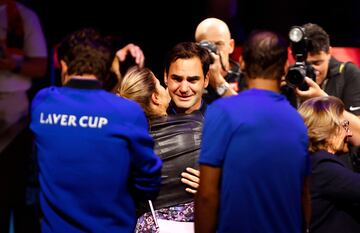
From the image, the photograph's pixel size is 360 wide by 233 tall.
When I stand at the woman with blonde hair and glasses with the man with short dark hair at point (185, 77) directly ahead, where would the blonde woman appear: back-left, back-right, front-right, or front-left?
front-left

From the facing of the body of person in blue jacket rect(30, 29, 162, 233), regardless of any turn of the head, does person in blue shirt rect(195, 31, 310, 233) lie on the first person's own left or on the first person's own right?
on the first person's own right

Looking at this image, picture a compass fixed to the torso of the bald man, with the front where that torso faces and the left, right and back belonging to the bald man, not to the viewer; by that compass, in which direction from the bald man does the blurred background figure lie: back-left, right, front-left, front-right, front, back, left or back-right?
front-right

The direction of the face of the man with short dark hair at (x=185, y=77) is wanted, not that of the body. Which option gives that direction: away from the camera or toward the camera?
toward the camera

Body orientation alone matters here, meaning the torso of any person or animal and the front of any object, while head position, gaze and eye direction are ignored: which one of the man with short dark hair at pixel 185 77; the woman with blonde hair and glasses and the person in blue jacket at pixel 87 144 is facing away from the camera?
the person in blue jacket

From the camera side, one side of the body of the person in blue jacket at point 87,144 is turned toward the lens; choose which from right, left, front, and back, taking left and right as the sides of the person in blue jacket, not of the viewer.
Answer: back

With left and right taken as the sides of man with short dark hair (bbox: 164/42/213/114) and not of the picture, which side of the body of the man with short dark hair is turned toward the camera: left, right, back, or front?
front

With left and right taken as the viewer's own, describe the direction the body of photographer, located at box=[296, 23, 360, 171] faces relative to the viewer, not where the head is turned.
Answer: facing the viewer and to the left of the viewer

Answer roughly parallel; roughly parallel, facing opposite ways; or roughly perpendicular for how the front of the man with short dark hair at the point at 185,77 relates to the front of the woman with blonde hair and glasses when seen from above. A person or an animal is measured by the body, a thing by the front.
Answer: roughly perpendicular

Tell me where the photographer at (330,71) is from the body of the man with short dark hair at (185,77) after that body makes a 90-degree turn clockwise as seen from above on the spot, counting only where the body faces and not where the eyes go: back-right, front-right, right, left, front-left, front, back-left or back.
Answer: back-right

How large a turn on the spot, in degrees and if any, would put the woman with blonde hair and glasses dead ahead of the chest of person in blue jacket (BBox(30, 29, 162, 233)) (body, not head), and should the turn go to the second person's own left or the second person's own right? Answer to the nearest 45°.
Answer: approximately 90° to the second person's own right

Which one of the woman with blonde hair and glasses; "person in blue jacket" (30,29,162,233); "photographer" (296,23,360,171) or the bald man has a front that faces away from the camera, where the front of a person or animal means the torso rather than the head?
the person in blue jacket

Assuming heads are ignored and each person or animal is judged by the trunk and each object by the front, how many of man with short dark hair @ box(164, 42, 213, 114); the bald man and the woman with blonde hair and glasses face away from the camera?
0

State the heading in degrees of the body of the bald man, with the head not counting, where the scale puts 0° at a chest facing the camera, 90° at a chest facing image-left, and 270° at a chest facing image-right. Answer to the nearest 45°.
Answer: approximately 45°
